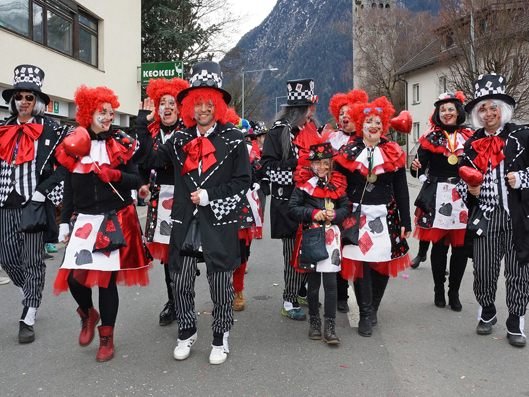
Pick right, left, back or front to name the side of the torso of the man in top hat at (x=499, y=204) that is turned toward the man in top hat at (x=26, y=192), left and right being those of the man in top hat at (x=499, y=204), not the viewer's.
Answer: right

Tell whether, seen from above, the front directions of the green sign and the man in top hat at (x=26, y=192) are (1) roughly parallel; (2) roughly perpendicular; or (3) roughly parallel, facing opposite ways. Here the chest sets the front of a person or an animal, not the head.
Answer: roughly parallel

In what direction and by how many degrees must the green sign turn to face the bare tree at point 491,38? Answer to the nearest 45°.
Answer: approximately 90° to its left

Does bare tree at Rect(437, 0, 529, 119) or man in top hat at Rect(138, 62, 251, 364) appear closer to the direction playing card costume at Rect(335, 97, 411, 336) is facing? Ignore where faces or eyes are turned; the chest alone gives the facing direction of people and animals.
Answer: the man in top hat

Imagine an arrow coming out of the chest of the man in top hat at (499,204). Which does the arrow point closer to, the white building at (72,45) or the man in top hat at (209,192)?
the man in top hat

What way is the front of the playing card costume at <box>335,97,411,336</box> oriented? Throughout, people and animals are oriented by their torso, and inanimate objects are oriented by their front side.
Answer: toward the camera

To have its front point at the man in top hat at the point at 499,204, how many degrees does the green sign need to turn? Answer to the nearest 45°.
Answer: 0° — it already faces them

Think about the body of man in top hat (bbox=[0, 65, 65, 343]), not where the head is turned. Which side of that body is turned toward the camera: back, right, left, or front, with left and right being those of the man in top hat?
front

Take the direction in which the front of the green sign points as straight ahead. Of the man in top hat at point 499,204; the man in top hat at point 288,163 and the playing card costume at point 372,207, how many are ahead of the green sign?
3

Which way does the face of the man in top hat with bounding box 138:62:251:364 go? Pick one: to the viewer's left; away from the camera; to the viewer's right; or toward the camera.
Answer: toward the camera

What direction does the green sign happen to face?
toward the camera

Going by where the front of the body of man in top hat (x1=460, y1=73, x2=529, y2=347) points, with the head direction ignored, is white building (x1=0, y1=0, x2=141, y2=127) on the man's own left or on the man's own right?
on the man's own right

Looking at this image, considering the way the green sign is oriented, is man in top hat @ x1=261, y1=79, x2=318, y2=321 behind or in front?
in front
